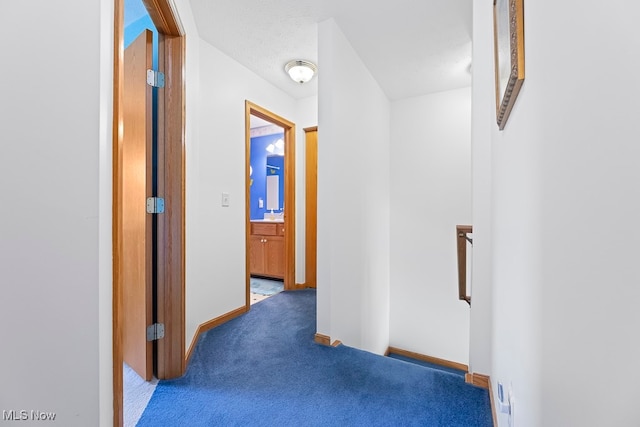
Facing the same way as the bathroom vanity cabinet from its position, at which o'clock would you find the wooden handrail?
The wooden handrail is roughly at 11 o'clock from the bathroom vanity cabinet.

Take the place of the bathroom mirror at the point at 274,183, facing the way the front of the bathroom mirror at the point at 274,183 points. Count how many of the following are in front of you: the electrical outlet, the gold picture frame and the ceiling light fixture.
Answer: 3

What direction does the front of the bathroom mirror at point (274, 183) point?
toward the camera

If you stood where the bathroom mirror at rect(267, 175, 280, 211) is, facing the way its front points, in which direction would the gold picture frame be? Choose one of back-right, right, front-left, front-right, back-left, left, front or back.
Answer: front

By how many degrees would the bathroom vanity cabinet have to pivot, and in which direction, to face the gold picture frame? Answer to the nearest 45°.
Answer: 0° — it already faces it

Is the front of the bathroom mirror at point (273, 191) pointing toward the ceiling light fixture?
yes

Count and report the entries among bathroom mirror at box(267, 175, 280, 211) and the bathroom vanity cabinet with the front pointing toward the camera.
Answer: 2

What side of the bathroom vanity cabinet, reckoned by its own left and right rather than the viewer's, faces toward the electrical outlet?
front
